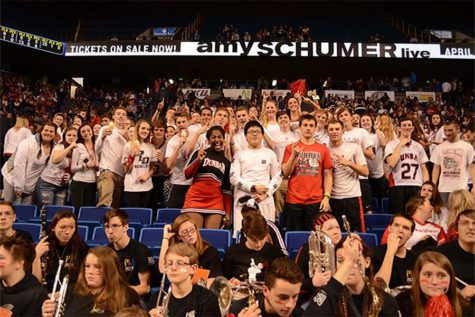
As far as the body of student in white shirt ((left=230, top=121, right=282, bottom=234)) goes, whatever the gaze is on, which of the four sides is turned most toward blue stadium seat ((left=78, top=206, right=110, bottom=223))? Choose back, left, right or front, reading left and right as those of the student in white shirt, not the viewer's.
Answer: right

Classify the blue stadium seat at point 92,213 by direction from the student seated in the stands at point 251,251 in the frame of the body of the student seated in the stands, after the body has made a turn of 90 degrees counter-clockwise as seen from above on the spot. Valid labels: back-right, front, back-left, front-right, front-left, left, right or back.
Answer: back-left

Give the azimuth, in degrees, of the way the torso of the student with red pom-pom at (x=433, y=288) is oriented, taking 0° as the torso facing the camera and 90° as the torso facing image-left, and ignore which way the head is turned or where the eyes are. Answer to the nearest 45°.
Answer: approximately 0°

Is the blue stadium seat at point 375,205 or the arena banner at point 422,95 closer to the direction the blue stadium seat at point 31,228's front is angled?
the blue stadium seat

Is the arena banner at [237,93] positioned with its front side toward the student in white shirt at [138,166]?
yes

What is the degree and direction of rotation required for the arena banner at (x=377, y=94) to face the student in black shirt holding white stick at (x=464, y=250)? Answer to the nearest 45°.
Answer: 0° — it already faces them

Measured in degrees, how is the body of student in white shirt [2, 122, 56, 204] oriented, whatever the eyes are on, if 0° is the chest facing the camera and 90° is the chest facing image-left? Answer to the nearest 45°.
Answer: approximately 315°

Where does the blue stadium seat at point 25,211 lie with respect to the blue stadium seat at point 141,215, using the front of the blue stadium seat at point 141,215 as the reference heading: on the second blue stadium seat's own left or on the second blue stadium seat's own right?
on the second blue stadium seat's own right
